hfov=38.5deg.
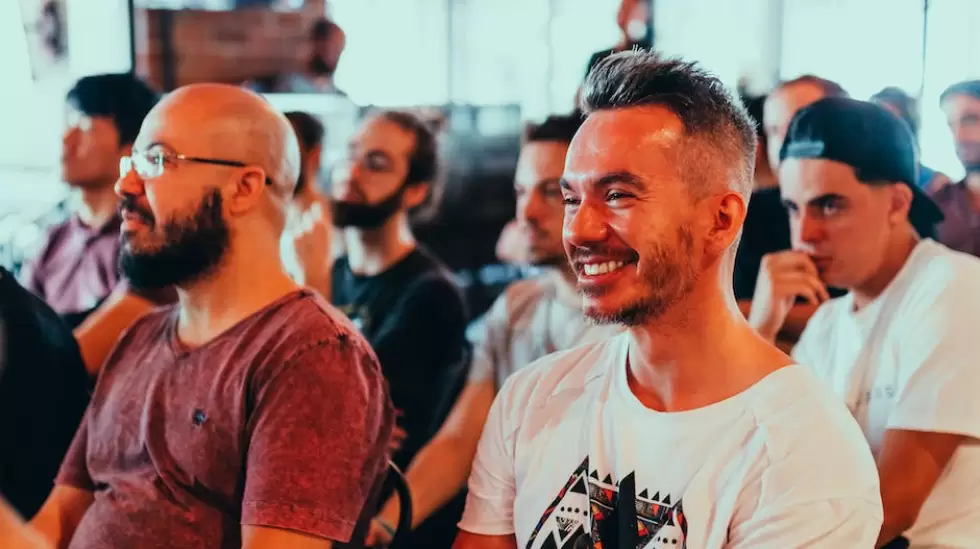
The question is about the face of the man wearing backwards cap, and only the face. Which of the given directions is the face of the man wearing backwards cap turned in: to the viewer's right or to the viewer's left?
to the viewer's left

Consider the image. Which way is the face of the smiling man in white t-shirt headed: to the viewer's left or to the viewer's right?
to the viewer's left

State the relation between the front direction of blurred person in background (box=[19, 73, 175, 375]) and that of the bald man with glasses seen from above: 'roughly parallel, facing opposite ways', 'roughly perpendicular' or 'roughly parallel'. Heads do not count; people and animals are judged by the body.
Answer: roughly parallel

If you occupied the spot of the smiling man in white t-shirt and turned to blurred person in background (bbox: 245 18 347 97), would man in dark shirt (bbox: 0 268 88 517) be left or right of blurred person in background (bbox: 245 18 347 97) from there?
left

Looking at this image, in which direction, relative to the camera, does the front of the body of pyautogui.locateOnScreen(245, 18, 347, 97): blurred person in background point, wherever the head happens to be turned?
to the viewer's left

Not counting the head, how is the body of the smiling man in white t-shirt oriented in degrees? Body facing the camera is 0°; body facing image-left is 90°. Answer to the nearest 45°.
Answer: approximately 45°

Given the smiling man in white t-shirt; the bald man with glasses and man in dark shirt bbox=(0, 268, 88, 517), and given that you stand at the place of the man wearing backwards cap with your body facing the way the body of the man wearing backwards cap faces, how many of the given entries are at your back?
0

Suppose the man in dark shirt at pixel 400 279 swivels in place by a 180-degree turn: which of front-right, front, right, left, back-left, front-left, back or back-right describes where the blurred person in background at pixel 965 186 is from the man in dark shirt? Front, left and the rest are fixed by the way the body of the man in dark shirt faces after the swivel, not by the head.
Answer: front-right

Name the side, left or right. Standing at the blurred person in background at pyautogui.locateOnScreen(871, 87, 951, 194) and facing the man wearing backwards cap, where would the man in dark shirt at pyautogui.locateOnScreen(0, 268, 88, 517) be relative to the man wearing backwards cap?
right

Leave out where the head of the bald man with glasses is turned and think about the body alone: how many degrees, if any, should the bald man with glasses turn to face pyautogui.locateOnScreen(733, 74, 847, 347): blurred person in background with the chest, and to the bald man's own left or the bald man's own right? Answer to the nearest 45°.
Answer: approximately 180°

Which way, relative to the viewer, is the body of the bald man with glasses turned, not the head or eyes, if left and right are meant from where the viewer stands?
facing the viewer and to the left of the viewer

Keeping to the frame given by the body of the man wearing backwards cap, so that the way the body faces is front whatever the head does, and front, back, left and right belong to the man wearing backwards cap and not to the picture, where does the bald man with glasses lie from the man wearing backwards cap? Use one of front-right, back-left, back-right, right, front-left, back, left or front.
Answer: front

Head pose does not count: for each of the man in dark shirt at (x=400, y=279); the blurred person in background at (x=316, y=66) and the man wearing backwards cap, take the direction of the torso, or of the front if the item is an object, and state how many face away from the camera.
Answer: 0
